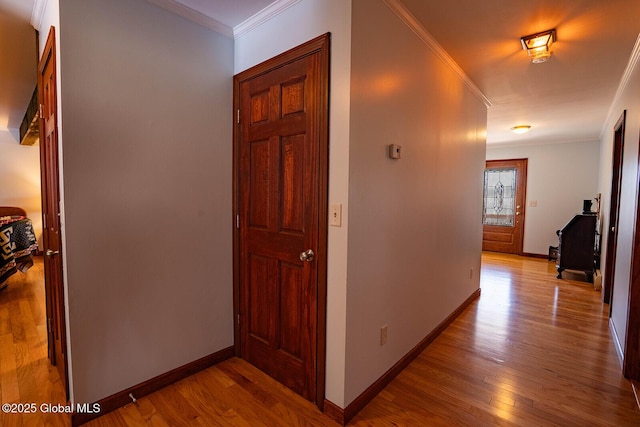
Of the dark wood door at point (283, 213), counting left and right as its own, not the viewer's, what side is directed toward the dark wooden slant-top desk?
back

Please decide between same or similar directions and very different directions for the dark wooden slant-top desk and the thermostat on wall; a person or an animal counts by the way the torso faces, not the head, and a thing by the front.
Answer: very different directions

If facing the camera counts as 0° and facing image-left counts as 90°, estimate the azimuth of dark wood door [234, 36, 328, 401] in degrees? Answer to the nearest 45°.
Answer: approximately 45°

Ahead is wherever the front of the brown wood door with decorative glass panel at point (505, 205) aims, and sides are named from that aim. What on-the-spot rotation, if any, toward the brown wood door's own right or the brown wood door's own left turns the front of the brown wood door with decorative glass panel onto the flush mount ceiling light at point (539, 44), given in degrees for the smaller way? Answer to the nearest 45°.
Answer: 0° — it already faces it

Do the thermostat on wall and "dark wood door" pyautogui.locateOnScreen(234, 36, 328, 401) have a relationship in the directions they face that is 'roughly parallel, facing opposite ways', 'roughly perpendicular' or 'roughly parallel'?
roughly perpendicular

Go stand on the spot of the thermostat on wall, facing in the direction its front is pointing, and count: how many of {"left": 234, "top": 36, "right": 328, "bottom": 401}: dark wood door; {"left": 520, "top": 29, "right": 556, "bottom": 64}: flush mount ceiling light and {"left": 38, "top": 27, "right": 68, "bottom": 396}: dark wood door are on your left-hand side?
1

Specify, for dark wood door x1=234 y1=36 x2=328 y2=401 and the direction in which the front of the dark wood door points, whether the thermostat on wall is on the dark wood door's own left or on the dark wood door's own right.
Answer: on the dark wood door's own left

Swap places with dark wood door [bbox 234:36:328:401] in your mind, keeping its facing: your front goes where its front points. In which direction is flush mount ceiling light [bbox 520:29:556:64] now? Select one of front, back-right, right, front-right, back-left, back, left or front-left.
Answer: back-left

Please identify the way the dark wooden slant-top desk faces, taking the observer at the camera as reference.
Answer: facing to the left of the viewer
